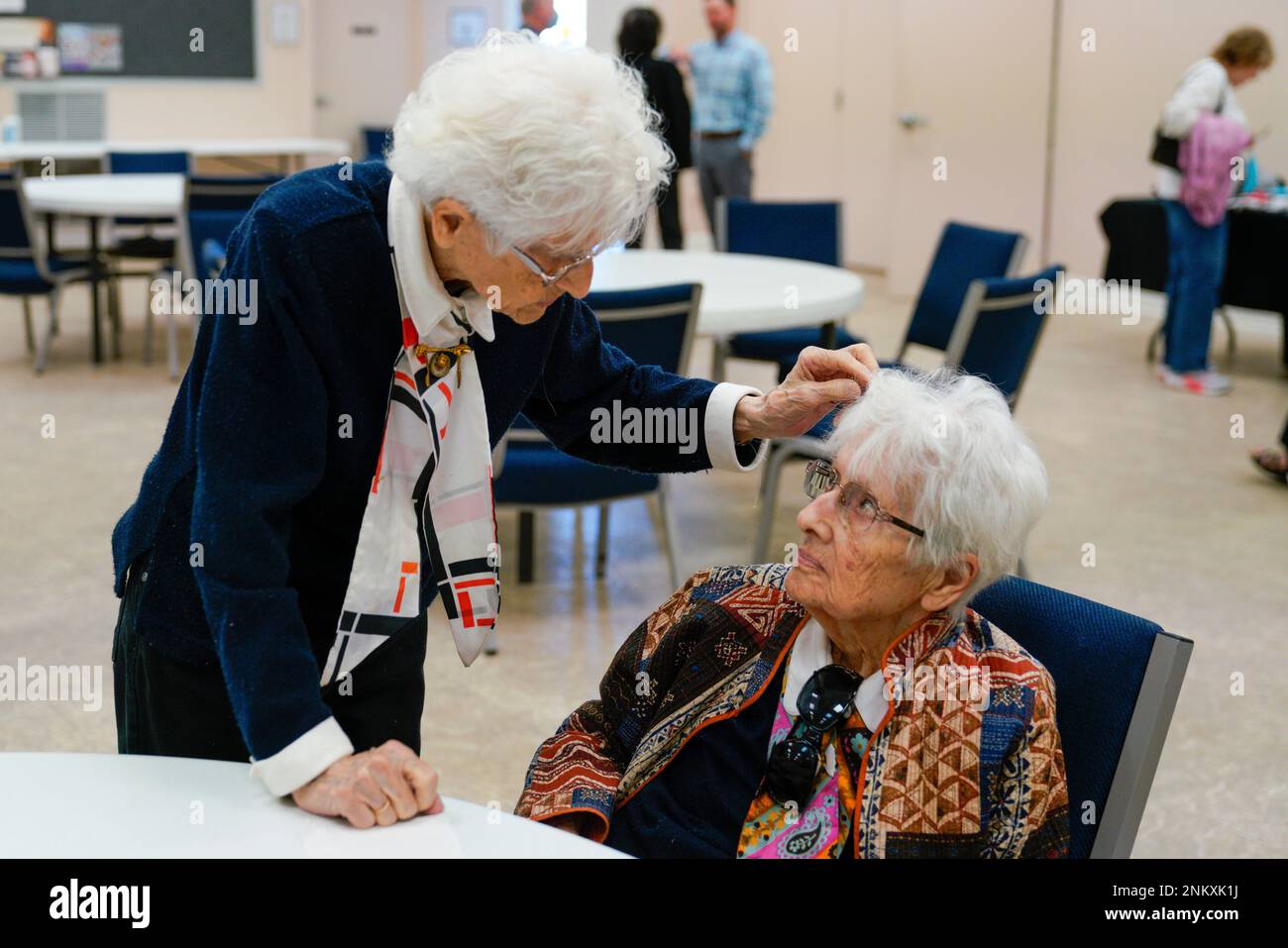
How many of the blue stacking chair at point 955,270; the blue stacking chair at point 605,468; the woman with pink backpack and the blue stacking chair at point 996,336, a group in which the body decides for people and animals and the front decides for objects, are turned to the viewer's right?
1

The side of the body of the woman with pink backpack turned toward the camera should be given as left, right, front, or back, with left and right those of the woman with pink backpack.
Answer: right

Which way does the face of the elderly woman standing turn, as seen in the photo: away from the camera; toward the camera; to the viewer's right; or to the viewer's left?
to the viewer's right

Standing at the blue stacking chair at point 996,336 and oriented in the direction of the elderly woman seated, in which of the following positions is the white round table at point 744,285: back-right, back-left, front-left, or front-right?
back-right

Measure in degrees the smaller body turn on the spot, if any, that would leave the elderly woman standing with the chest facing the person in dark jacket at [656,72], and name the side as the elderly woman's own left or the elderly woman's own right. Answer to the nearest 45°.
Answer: approximately 135° to the elderly woman's own left

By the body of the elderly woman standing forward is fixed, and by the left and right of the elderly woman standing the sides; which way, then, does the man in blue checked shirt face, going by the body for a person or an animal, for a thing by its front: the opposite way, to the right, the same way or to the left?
to the right

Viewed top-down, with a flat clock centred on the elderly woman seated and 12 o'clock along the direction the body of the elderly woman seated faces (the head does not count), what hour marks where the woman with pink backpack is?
The woman with pink backpack is roughly at 5 o'clock from the elderly woman seated.

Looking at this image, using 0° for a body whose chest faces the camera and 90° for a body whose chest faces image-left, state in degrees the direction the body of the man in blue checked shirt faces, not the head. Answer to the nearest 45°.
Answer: approximately 45°

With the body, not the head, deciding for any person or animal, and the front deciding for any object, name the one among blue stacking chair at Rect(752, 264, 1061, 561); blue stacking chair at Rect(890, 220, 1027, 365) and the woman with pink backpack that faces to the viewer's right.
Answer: the woman with pink backpack

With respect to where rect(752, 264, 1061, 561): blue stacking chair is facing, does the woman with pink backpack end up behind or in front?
behind
